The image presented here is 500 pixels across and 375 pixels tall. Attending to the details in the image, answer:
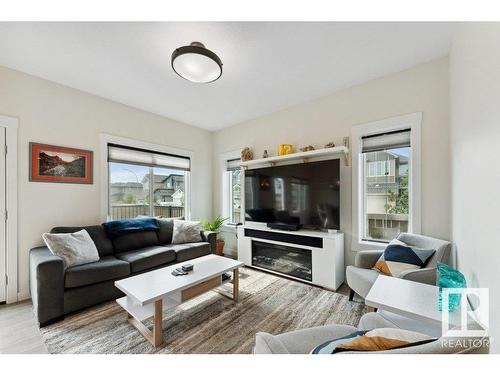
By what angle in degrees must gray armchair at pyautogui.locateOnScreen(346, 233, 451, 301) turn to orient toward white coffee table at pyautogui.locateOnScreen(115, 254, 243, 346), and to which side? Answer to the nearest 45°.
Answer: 0° — it already faces it

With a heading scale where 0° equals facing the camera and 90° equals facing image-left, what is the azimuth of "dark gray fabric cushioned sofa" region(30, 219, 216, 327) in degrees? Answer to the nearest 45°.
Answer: approximately 315°

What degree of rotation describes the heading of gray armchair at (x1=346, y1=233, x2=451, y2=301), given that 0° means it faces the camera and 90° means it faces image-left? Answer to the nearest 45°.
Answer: approximately 45°

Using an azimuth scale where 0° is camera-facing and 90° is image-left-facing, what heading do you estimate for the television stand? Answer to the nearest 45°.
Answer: approximately 45°
